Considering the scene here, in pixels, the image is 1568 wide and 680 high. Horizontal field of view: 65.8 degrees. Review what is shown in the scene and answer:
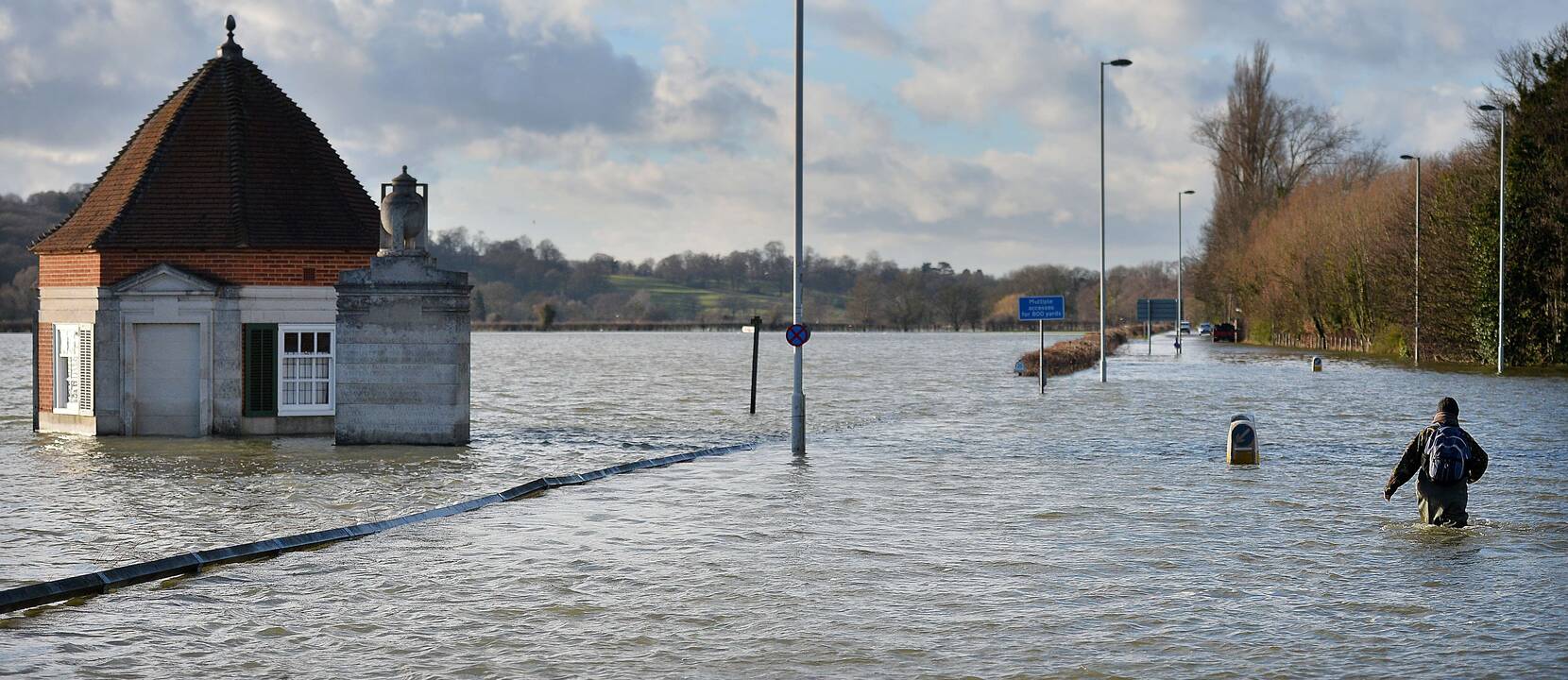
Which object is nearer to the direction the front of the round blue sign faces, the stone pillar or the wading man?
the wading man

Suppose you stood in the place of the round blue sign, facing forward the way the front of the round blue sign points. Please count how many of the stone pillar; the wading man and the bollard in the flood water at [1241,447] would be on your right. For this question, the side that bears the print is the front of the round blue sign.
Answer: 1

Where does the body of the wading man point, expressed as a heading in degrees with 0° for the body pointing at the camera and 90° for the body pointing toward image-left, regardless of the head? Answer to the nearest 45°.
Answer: approximately 180°

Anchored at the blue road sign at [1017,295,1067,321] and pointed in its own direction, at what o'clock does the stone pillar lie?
The stone pillar is roughly at 1 o'clock from the blue road sign.

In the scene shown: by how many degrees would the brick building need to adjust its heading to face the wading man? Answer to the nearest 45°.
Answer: approximately 45° to its left

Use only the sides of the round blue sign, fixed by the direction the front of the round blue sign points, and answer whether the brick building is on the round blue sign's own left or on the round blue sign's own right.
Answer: on the round blue sign's own right

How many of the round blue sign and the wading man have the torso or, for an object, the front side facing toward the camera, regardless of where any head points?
1

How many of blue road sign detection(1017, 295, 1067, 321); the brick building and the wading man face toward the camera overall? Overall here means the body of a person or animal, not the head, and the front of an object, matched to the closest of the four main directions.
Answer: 2

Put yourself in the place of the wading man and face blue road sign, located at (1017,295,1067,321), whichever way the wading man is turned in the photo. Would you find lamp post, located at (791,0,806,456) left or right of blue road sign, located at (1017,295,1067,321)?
left

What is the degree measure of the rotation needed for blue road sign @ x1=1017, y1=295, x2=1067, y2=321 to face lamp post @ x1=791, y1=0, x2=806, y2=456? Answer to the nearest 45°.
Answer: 0° — it already faces it
